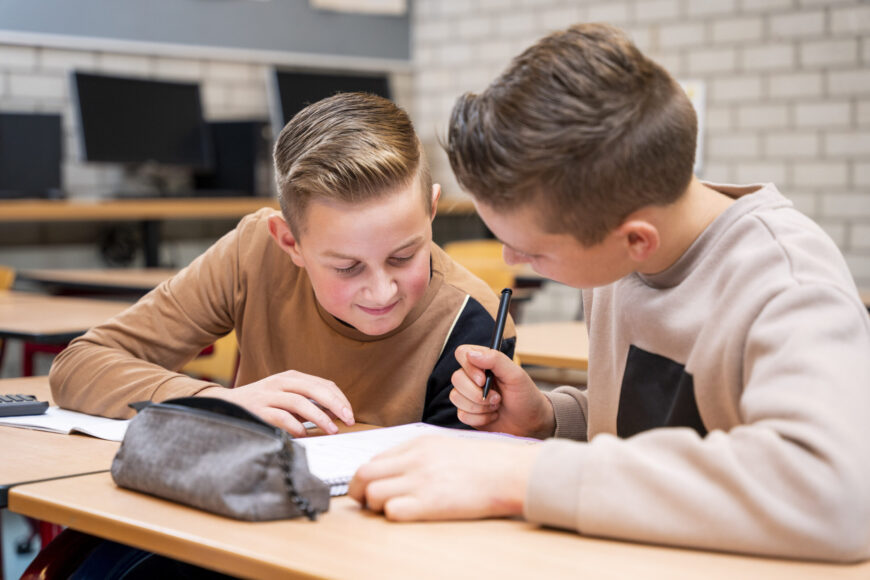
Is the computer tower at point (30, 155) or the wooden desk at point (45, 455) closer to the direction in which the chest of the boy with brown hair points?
the wooden desk

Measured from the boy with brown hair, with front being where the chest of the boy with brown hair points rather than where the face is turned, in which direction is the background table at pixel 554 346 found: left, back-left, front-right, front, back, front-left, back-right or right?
back-right

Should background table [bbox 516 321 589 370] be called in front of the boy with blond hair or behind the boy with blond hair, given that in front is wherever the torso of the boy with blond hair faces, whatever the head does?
behind

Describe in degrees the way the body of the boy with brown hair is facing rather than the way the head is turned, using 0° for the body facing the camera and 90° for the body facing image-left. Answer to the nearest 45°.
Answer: approximately 45°

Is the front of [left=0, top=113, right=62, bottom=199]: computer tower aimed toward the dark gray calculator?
yes

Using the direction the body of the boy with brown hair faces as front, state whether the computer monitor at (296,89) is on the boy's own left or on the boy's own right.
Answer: on the boy's own right

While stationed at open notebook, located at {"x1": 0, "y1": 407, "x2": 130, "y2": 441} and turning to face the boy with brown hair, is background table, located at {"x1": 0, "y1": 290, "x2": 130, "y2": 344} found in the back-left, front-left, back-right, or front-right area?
back-left

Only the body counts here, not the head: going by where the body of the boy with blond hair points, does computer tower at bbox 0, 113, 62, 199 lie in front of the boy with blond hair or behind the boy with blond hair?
behind
